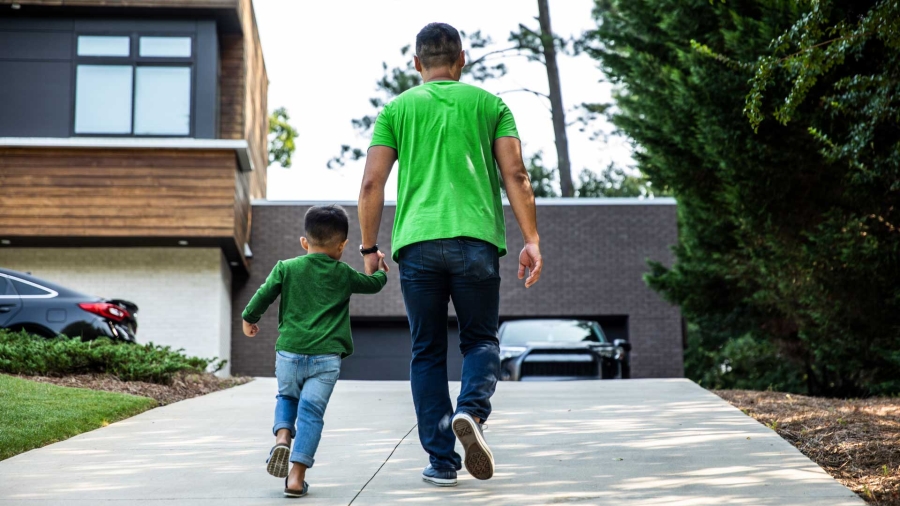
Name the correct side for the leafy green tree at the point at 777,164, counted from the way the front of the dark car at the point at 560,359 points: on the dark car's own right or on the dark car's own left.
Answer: on the dark car's own left

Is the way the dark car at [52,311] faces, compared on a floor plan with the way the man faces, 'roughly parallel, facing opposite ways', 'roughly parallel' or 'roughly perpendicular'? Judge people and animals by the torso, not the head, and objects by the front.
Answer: roughly perpendicular

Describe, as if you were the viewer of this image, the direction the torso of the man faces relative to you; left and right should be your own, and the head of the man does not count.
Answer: facing away from the viewer

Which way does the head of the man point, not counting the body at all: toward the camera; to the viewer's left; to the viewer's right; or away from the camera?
away from the camera

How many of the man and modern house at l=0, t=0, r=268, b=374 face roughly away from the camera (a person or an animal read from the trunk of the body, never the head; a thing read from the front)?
1

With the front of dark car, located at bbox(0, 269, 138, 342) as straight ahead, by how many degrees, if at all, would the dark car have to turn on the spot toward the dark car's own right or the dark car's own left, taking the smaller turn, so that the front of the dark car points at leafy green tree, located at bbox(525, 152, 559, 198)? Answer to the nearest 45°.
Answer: approximately 90° to the dark car's own right

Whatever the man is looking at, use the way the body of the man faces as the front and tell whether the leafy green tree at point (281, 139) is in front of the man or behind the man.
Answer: in front

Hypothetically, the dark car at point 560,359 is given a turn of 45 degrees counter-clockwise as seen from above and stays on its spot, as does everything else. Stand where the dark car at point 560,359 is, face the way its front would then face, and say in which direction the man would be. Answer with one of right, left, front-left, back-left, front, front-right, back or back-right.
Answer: front-right

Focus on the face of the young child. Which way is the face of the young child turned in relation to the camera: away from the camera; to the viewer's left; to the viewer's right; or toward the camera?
away from the camera

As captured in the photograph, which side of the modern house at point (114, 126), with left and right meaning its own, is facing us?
front

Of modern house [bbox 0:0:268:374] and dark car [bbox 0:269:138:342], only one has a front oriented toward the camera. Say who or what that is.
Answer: the modern house

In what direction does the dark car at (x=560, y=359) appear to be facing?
toward the camera

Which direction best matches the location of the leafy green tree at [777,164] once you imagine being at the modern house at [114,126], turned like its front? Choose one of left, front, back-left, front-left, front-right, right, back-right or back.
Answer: front-left

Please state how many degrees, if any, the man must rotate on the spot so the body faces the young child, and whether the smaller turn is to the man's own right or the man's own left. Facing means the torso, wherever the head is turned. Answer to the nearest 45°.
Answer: approximately 90° to the man's own left

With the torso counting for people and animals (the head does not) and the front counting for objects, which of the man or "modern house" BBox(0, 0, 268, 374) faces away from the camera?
the man

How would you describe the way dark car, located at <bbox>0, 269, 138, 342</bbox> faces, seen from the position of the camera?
facing away from the viewer and to the left of the viewer
